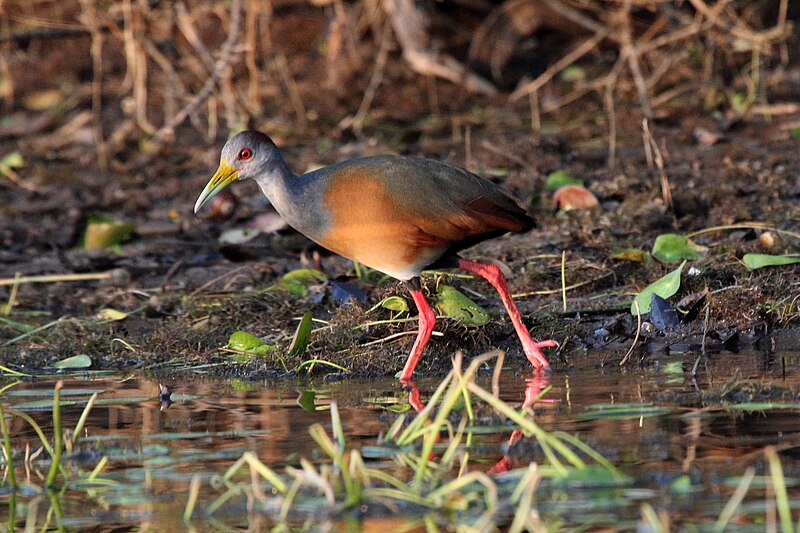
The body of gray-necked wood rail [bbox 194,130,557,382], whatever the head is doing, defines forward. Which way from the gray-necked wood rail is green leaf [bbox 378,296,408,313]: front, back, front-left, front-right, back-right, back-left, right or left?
right

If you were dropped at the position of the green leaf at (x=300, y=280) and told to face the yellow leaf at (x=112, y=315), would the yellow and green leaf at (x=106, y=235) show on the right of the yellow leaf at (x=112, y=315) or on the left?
right

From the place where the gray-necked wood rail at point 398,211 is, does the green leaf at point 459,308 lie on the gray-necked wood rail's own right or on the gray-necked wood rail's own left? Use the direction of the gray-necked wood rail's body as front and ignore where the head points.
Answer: on the gray-necked wood rail's own right

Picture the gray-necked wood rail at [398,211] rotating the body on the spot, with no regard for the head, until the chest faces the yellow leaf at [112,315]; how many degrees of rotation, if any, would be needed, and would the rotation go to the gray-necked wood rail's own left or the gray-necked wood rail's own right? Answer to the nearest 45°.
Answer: approximately 45° to the gray-necked wood rail's own right

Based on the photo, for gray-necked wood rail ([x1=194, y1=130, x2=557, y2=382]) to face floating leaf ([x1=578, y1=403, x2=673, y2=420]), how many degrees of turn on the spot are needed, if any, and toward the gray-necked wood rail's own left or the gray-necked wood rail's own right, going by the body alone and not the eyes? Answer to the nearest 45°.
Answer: approximately 135° to the gray-necked wood rail's own left

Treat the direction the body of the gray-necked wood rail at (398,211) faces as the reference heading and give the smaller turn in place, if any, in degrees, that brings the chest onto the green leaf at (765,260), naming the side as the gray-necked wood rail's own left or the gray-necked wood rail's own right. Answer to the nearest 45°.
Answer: approximately 180°

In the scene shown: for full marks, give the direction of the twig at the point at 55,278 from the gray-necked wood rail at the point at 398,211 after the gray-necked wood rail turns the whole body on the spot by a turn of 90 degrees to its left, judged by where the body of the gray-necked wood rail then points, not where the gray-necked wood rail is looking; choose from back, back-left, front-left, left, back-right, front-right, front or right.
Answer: back-right

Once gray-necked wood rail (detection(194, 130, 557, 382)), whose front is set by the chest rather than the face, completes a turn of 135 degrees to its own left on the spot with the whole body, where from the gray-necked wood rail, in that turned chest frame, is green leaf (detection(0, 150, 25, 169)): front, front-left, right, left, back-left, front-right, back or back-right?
back

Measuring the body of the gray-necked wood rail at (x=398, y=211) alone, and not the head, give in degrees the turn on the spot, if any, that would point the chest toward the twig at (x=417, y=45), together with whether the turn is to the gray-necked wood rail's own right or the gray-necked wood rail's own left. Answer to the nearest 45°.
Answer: approximately 90° to the gray-necked wood rail's own right

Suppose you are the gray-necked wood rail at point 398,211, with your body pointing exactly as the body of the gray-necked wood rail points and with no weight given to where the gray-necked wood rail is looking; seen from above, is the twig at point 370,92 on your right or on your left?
on your right

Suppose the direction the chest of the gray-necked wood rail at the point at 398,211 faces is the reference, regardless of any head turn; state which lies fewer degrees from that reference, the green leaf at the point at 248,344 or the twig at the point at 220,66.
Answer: the green leaf

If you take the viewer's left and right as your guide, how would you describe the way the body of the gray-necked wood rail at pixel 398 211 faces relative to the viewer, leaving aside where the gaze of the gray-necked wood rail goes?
facing to the left of the viewer

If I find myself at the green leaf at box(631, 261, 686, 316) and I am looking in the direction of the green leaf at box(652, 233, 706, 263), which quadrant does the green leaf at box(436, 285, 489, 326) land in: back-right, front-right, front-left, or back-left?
back-left

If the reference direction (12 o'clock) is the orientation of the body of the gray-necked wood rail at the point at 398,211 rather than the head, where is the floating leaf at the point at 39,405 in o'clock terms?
The floating leaf is roughly at 12 o'clock from the gray-necked wood rail.

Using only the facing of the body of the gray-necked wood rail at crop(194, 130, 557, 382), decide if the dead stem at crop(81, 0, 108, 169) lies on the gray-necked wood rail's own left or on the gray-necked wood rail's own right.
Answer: on the gray-necked wood rail's own right
